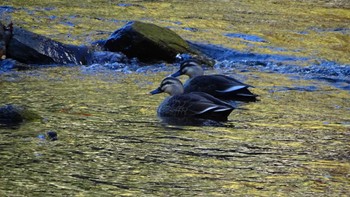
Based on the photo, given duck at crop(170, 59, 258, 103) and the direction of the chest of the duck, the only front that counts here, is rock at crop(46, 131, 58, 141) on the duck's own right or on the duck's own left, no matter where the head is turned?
on the duck's own left

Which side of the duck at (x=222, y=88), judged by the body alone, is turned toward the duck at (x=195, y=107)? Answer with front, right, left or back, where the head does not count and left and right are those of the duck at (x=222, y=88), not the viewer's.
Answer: left

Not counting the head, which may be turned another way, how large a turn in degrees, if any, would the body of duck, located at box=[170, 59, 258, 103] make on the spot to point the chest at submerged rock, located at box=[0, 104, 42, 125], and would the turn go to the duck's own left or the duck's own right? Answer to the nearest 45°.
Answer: approximately 45° to the duck's own left

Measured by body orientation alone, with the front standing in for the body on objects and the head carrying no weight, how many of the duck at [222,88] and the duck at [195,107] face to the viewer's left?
2

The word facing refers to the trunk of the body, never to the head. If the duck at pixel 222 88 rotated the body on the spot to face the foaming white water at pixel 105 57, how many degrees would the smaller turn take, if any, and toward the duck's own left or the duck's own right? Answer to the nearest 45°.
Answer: approximately 45° to the duck's own right

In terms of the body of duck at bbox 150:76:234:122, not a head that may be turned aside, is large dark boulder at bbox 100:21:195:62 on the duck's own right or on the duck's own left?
on the duck's own right

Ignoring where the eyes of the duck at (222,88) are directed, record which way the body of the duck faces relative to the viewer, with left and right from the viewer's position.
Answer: facing to the left of the viewer

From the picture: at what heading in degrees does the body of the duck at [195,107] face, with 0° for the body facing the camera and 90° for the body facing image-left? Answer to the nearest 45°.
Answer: approximately 90°

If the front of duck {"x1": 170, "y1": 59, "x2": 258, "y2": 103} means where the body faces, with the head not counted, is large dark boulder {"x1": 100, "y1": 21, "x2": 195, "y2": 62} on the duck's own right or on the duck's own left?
on the duck's own right

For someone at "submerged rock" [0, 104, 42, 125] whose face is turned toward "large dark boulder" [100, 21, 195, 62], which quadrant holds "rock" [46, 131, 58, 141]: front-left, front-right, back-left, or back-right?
back-right
